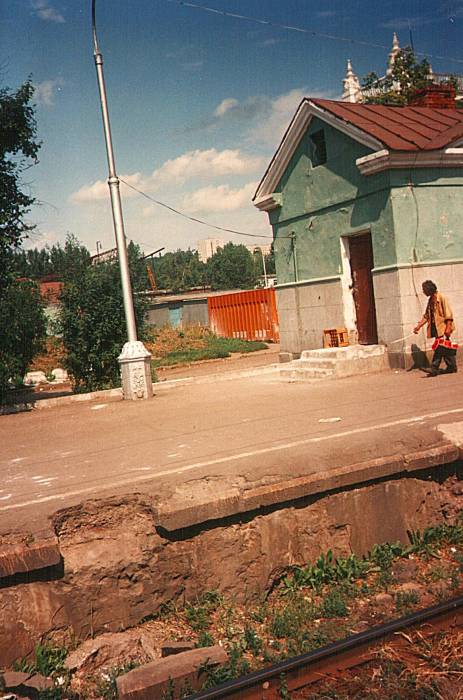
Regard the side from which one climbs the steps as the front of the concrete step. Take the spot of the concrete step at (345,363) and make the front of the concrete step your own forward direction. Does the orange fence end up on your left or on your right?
on your right

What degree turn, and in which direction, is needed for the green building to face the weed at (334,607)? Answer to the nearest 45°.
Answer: approximately 45° to its left

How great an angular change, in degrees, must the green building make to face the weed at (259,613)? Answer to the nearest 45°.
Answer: approximately 45° to its left

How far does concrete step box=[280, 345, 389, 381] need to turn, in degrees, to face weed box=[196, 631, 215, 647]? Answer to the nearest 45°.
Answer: approximately 45° to its left

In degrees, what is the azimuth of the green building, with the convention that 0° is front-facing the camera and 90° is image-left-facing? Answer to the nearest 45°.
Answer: approximately 45°

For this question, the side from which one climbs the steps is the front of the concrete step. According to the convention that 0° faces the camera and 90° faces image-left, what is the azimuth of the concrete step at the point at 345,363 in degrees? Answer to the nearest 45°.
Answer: approximately 45°
